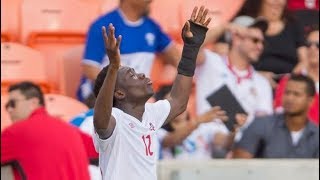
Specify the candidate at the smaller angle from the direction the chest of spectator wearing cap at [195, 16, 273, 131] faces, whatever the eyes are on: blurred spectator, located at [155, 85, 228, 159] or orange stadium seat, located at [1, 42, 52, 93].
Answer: the blurred spectator

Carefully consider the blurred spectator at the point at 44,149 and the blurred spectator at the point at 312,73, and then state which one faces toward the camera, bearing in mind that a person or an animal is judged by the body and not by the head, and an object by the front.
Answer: the blurred spectator at the point at 312,73

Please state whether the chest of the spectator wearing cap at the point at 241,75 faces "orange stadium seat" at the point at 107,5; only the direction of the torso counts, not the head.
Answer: no

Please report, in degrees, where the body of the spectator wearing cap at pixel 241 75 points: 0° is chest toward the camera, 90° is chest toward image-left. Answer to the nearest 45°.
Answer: approximately 315°

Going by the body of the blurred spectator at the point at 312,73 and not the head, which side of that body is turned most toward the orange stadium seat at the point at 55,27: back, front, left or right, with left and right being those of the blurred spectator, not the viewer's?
right

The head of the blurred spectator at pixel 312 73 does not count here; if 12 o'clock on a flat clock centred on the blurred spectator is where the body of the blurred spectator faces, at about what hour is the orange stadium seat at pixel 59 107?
The orange stadium seat is roughly at 2 o'clock from the blurred spectator.

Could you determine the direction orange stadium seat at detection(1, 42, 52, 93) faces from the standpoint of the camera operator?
facing the viewer

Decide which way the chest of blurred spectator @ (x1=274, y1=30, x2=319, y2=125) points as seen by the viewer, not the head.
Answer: toward the camera

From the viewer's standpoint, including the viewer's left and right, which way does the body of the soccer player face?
facing the viewer and to the right of the viewer

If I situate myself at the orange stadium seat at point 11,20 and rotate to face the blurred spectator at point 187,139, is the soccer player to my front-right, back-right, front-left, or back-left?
front-right

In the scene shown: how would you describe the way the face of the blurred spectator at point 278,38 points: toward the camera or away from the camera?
toward the camera

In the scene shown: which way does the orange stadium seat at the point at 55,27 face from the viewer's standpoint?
toward the camera

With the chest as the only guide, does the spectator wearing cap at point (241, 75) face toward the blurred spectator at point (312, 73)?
no

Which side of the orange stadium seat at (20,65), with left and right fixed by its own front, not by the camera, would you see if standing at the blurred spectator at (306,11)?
left

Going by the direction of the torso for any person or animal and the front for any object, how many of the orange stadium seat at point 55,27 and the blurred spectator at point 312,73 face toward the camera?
2
